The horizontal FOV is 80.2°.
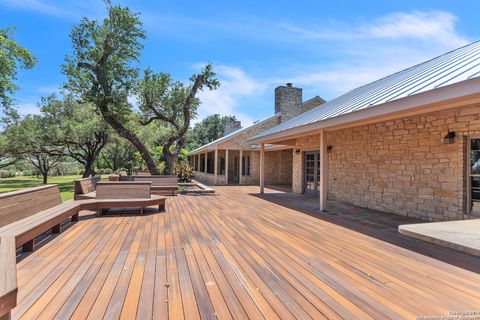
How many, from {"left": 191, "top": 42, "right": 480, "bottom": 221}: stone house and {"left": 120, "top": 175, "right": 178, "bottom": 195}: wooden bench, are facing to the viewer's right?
0

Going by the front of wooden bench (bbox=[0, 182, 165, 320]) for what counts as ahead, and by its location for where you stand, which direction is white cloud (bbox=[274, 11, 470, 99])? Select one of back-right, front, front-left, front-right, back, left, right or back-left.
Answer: front-left

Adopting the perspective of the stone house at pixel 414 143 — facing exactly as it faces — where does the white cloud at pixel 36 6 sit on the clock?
The white cloud is roughly at 1 o'clock from the stone house.

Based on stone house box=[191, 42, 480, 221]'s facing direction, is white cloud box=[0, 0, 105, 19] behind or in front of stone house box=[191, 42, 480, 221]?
in front

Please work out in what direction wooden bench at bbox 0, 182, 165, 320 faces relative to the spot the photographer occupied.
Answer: facing the viewer and to the right of the viewer

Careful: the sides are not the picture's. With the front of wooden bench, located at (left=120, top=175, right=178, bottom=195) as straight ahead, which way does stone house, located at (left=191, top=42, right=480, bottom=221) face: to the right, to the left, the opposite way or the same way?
to the right

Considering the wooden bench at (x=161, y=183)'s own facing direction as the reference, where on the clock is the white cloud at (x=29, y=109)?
The white cloud is roughly at 5 o'clock from the wooden bench.

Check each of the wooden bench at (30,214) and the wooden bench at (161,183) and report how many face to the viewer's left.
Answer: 0

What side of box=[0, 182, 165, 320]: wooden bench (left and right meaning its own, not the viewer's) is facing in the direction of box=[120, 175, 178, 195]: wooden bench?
left

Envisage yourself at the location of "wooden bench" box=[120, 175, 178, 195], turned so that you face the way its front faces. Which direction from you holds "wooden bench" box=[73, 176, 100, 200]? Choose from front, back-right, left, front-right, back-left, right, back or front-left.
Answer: front-right
